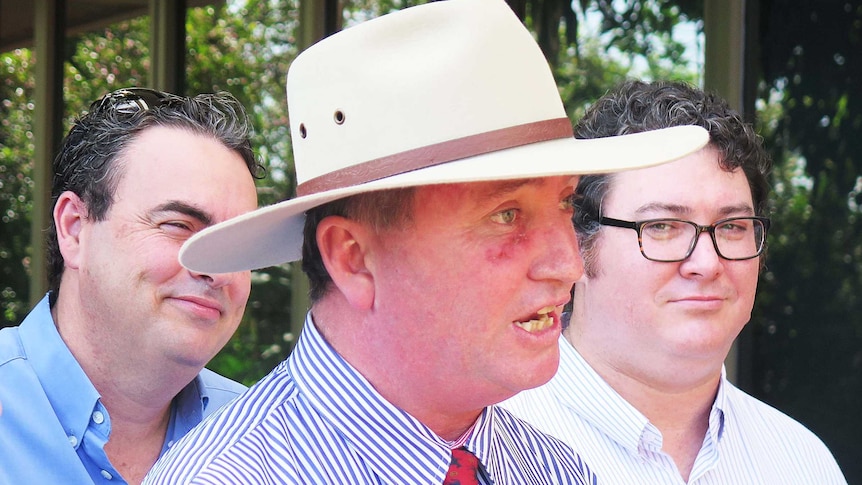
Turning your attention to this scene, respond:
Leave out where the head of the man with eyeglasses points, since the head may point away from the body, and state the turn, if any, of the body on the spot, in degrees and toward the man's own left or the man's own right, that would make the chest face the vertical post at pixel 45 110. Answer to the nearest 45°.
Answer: approximately 180°

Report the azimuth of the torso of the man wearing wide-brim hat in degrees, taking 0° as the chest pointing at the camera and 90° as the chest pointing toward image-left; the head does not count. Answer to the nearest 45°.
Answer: approximately 315°

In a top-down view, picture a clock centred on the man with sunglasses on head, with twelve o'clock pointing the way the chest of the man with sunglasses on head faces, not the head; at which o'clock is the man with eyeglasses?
The man with eyeglasses is roughly at 11 o'clock from the man with sunglasses on head.

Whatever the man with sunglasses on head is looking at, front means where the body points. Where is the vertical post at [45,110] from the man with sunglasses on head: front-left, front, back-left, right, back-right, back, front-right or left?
back-left

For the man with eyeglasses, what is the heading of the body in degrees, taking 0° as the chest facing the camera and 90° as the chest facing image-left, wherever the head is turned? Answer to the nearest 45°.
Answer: approximately 315°

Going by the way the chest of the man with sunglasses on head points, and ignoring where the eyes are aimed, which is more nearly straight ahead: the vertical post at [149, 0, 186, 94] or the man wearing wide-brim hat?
the man wearing wide-brim hat

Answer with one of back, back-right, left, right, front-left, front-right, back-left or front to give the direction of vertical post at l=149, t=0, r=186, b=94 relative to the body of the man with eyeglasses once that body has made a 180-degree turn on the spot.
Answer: front

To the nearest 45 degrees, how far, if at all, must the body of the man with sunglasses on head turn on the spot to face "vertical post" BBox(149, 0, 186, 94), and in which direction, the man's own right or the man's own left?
approximately 135° to the man's own left

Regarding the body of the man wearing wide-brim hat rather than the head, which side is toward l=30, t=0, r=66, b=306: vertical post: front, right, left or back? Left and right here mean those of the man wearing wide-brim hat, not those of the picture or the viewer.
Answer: back

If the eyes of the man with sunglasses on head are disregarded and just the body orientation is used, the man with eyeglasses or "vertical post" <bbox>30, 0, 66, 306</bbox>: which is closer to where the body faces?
the man with eyeglasses

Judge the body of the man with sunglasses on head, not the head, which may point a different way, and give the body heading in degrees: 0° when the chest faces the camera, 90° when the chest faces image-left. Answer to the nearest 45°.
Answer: approximately 315°

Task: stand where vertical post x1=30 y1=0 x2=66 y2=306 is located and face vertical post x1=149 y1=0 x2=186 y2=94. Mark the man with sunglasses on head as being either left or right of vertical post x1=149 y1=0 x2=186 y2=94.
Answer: right

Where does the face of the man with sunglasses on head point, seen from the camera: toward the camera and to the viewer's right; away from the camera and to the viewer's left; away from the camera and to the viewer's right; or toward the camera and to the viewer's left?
toward the camera and to the viewer's right
